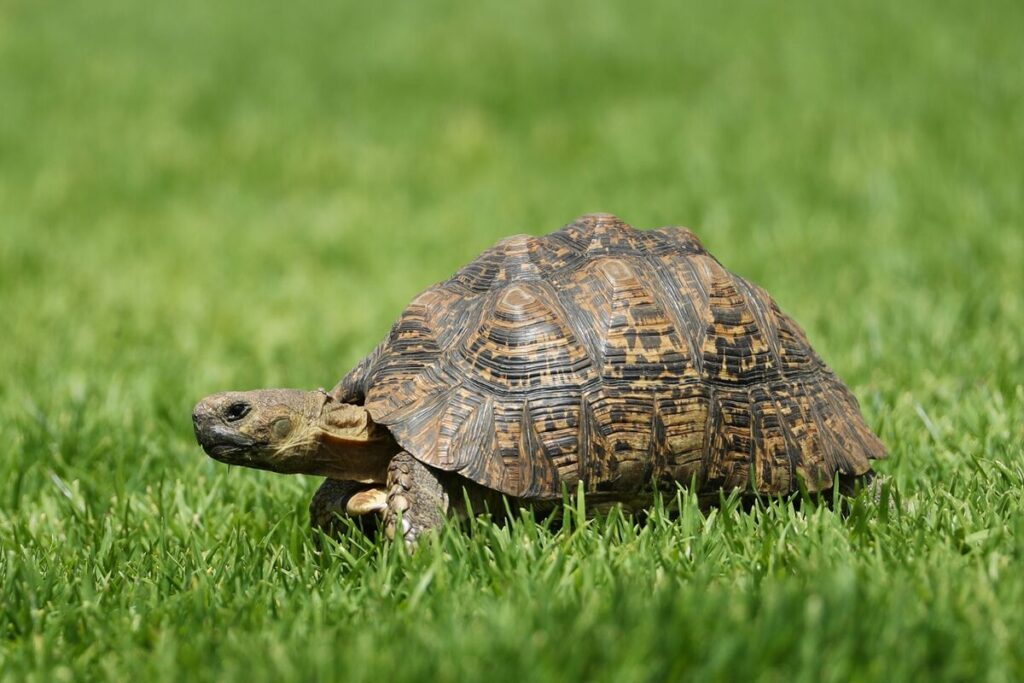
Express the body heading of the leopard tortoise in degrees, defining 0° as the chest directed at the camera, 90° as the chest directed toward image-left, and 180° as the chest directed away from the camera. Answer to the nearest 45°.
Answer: approximately 90°
